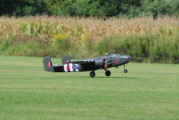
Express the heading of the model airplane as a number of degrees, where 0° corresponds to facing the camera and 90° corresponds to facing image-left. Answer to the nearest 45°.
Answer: approximately 315°
